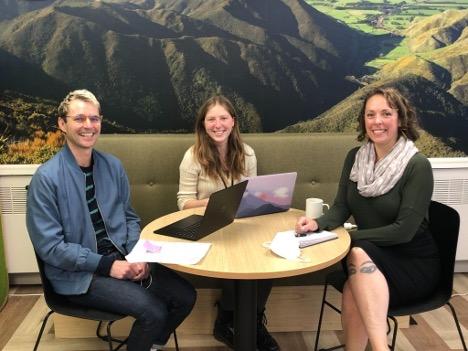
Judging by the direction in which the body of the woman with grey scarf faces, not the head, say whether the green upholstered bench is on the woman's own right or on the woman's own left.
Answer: on the woman's own right

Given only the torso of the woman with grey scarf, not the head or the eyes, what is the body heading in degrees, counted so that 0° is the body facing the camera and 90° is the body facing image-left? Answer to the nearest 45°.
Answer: approximately 45°

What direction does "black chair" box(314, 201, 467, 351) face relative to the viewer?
to the viewer's left

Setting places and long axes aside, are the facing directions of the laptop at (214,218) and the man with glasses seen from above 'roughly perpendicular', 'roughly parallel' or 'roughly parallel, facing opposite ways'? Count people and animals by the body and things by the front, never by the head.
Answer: roughly perpendicular

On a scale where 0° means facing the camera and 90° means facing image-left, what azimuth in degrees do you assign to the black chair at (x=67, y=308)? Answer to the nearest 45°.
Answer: approximately 270°
